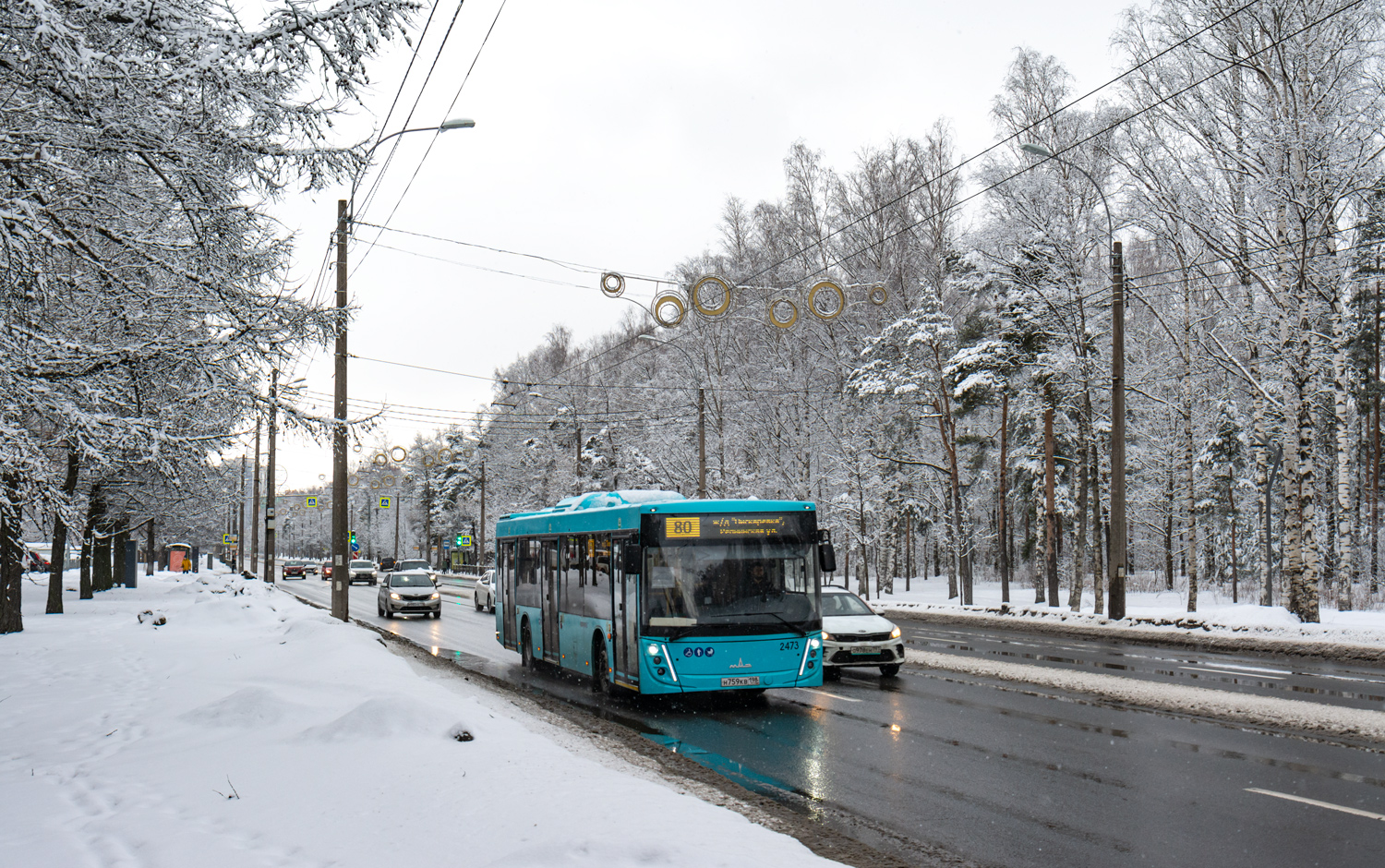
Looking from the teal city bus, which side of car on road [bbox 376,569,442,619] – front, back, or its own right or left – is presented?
front

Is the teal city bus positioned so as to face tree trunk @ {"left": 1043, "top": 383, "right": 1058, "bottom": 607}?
no

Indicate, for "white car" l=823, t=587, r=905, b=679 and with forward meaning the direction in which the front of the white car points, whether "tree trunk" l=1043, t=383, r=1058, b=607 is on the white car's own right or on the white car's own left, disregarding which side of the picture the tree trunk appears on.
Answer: on the white car's own left

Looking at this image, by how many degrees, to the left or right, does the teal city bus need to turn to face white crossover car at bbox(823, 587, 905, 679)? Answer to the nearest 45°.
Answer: approximately 90° to its left

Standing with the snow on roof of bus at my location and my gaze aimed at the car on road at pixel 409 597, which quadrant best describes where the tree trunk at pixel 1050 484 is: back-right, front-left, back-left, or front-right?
front-right

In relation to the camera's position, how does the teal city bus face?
facing the viewer and to the right of the viewer

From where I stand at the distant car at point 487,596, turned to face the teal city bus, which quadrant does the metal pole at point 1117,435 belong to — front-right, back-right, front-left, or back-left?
front-left

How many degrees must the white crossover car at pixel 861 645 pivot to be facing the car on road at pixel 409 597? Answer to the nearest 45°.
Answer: approximately 180°

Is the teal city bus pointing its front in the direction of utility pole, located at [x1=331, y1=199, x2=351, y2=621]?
no

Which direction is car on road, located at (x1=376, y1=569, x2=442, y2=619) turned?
toward the camera

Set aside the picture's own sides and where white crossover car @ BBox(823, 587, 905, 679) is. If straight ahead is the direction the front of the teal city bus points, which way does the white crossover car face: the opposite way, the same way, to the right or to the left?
the same way

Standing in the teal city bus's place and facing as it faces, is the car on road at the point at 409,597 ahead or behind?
behind

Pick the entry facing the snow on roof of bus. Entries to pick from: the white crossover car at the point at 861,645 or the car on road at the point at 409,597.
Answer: the car on road

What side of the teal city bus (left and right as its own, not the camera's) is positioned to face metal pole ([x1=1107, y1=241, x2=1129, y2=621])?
left

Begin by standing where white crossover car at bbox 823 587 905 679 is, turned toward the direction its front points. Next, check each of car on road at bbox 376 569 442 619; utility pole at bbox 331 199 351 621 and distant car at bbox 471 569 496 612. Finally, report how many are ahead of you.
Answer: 0
